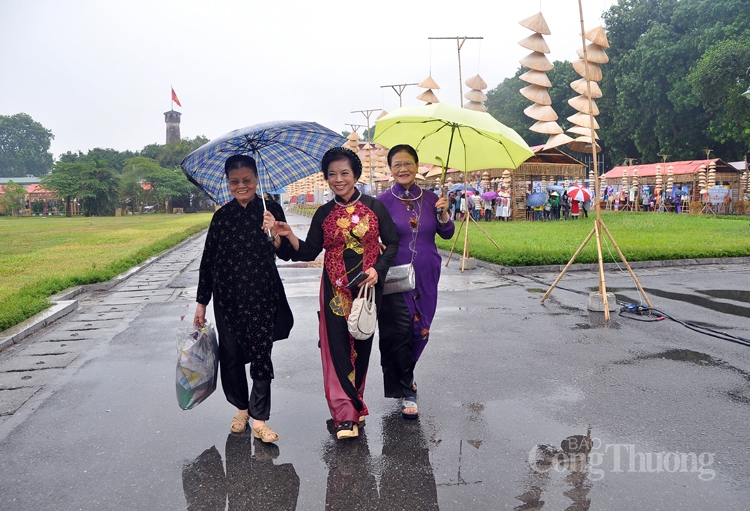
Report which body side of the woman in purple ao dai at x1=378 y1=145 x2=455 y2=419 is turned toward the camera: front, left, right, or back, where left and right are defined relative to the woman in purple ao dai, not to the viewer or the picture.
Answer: front

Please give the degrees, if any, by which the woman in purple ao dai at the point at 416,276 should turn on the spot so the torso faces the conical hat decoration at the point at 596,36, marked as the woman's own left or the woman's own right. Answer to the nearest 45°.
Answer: approximately 135° to the woman's own left

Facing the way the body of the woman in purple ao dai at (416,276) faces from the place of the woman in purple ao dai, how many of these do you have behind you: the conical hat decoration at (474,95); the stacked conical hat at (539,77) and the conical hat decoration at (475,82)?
3

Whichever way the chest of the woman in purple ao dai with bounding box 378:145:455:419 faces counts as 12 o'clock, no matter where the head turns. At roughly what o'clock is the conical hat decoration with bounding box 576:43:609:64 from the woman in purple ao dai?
The conical hat decoration is roughly at 7 o'clock from the woman in purple ao dai.

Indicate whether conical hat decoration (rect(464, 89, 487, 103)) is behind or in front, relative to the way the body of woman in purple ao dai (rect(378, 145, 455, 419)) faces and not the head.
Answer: behind

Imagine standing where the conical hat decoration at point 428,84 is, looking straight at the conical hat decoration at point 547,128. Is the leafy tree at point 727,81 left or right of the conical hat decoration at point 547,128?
left

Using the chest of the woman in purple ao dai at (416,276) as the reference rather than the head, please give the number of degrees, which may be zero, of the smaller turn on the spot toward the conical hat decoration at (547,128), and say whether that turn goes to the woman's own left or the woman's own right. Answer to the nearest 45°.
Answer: approximately 180°

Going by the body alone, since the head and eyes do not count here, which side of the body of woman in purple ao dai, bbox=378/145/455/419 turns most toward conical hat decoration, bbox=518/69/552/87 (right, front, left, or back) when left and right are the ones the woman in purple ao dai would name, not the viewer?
back

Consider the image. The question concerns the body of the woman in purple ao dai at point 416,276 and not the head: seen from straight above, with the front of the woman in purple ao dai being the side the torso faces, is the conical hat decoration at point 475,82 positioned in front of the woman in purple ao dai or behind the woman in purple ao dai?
behind

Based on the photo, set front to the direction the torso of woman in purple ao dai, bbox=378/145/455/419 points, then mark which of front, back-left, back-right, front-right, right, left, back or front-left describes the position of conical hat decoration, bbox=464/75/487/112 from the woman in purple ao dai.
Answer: back

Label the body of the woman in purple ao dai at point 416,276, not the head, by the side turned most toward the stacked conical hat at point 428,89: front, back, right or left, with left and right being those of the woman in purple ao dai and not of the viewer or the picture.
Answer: back

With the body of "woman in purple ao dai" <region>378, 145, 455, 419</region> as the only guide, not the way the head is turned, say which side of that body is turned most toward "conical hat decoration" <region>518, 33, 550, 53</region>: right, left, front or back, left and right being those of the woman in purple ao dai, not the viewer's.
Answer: back
